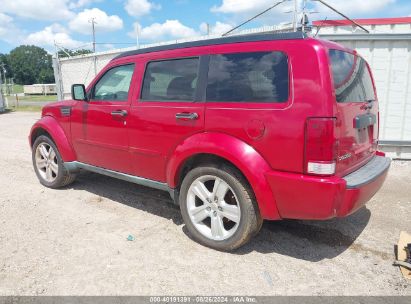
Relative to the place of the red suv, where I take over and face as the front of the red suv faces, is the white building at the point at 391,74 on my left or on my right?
on my right

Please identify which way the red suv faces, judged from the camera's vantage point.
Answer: facing away from the viewer and to the left of the viewer
